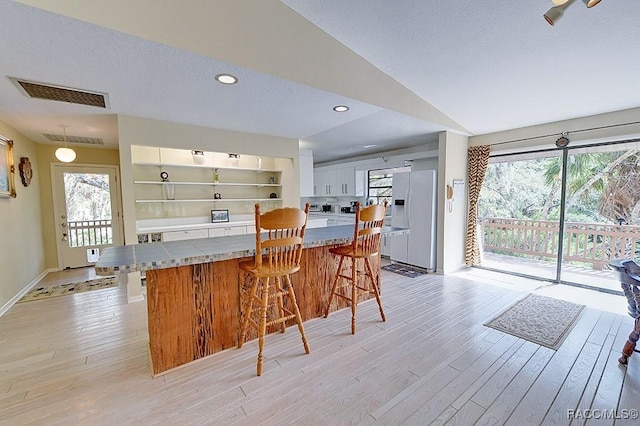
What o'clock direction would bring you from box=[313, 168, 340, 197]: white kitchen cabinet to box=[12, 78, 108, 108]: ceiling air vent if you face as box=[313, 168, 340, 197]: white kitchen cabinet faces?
The ceiling air vent is roughly at 1 o'clock from the white kitchen cabinet.

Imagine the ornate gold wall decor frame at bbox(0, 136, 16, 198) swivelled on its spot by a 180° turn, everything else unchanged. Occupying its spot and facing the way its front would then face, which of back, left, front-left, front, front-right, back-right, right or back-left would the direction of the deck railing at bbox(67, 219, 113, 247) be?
right

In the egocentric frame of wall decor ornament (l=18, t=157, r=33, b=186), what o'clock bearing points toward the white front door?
The white front door is roughly at 9 o'clock from the wall decor ornament.

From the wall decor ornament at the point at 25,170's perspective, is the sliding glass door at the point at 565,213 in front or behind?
in front

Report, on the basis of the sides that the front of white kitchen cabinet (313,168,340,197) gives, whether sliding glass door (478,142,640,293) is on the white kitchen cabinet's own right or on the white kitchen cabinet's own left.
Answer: on the white kitchen cabinet's own left

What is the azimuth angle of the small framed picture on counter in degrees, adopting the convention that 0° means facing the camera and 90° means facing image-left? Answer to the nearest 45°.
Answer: approximately 0°

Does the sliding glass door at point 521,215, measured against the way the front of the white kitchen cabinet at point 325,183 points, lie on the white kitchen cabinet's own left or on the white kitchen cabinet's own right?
on the white kitchen cabinet's own left

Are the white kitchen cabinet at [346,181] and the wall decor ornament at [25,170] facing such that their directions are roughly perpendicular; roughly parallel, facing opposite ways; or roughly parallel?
roughly perpendicular

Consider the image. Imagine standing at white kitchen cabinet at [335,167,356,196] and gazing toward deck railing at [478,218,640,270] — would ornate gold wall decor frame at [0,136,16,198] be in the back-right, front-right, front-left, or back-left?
back-right

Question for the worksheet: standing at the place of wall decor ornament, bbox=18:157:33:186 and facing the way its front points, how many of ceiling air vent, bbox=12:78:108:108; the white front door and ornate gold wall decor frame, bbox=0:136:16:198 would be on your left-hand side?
1

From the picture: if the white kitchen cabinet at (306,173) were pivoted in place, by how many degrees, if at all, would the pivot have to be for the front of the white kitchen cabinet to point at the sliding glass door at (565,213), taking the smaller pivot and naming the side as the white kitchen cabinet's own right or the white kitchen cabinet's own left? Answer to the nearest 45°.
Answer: approximately 90° to the white kitchen cabinet's own left

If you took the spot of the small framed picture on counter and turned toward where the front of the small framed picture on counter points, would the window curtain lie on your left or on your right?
on your left
